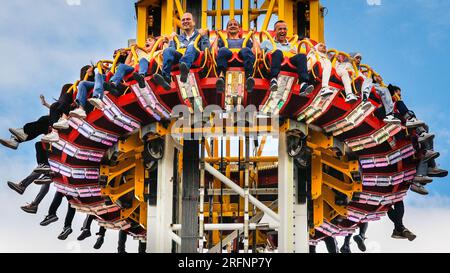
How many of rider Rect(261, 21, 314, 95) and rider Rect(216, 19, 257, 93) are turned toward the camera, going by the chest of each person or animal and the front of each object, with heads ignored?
2

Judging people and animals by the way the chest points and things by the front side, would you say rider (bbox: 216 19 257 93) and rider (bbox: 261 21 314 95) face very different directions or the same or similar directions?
same or similar directions

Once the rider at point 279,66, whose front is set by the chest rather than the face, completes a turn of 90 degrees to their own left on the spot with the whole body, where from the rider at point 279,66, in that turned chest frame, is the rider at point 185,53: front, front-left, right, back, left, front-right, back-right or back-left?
back

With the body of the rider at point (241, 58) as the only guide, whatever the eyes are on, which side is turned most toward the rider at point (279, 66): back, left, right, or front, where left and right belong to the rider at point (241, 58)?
left

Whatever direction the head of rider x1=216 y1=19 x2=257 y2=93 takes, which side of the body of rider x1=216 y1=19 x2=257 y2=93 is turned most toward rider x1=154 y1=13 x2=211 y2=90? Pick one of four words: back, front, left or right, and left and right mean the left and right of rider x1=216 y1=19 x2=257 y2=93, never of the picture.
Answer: right

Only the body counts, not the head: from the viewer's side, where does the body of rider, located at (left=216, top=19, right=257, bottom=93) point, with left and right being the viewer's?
facing the viewer

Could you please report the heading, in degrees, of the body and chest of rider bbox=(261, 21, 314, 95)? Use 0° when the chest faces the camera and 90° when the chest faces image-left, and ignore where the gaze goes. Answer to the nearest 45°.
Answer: approximately 0°
